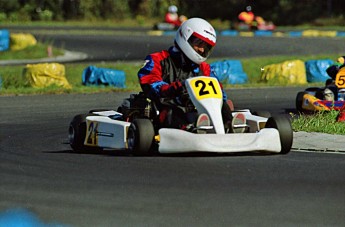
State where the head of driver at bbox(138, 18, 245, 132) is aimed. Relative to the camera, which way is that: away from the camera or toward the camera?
toward the camera

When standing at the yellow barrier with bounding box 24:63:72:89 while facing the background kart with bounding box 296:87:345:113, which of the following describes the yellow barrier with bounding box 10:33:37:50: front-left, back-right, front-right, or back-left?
back-left

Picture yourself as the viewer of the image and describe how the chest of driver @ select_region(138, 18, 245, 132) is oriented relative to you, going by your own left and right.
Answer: facing the viewer and to the right of the viewer

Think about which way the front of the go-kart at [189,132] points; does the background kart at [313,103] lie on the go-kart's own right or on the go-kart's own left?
on the go-kart's own left

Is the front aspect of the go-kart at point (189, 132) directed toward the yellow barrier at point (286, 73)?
no

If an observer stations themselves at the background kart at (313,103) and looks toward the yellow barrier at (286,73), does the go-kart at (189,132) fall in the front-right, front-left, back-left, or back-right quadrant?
back-left

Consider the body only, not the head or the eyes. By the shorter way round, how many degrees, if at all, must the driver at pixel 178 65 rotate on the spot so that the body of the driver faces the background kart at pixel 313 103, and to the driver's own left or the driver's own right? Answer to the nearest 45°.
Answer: approximately 90° to the driver's own left

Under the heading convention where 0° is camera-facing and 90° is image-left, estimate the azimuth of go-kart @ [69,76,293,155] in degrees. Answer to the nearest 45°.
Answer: approximately 315°

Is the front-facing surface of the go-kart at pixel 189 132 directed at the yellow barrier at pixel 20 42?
no
